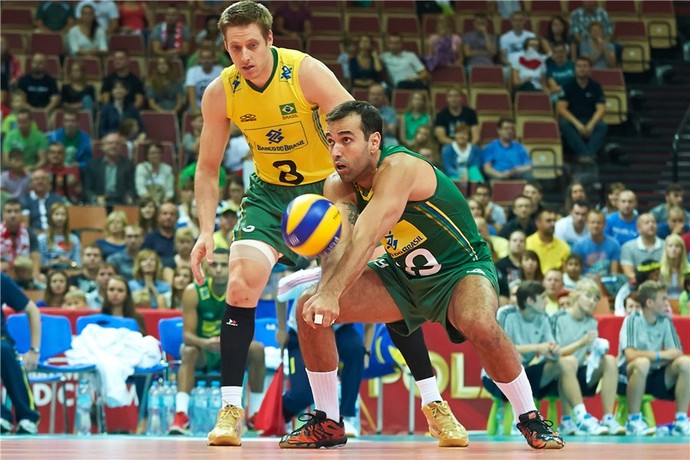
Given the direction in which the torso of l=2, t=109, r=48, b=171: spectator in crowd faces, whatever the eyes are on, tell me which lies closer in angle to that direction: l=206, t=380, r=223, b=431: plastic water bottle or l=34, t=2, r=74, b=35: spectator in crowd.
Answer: the plastic water bottle

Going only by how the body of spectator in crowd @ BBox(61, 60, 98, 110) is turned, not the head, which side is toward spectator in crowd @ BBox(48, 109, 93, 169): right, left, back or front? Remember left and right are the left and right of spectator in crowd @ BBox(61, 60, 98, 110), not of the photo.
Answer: front

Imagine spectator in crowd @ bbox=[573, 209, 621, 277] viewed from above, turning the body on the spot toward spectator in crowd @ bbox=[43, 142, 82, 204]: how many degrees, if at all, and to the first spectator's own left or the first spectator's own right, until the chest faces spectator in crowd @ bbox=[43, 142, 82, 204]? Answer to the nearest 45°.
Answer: approximately 90° to the first spectator's own right

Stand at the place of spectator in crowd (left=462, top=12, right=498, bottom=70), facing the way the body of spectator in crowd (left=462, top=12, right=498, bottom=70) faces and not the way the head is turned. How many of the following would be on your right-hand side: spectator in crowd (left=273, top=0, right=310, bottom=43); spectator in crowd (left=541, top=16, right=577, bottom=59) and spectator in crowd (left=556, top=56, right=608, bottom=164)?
1

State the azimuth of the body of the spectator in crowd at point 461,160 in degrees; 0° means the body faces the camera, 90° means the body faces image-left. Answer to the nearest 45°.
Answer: approximately 0°
